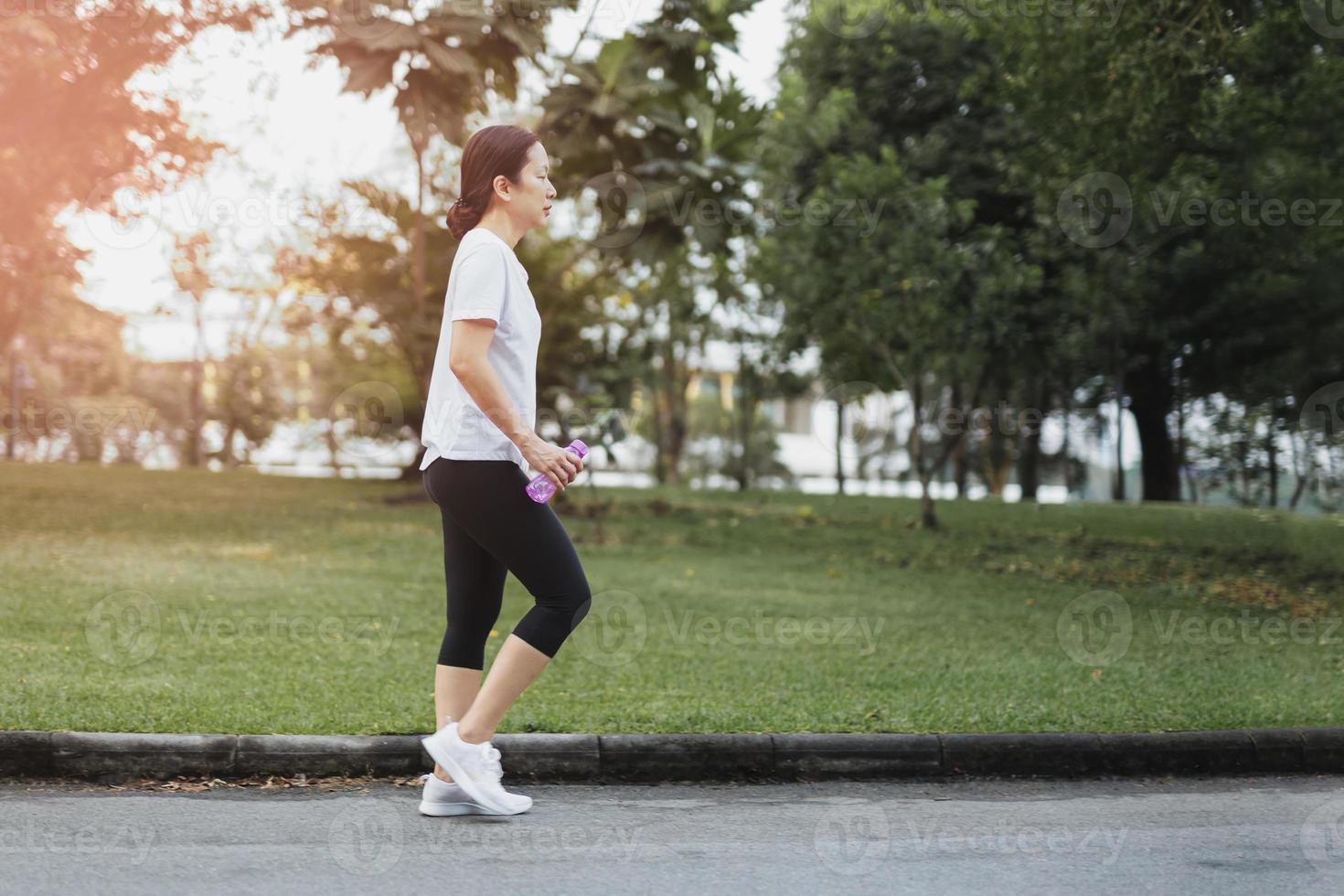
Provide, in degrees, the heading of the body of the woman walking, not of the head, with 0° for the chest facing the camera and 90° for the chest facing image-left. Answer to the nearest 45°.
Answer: approximately 270°

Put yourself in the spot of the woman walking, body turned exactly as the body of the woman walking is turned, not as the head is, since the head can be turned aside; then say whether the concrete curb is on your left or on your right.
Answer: on your left

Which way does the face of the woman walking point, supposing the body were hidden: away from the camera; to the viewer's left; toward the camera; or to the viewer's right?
to the viewer's right
